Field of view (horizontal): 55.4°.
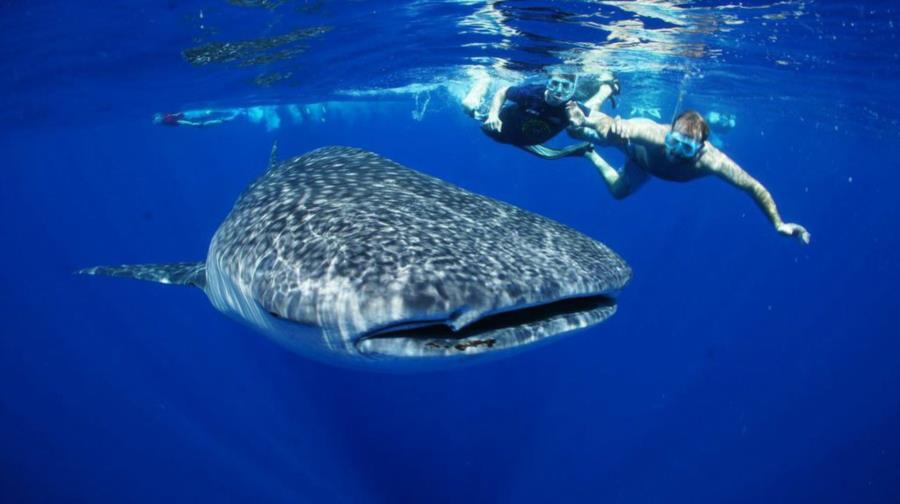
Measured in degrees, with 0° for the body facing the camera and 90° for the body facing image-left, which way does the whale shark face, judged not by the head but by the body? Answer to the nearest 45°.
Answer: approximately 315°

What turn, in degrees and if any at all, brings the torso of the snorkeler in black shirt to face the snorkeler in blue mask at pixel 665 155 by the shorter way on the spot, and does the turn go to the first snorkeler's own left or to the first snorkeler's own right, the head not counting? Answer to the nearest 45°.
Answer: approximately 90° to the first snorkeler's own left

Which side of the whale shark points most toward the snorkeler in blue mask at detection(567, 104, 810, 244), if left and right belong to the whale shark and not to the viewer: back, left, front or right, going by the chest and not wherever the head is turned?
left

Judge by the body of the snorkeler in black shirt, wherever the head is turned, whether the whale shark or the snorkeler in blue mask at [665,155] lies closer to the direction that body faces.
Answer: the whale shark

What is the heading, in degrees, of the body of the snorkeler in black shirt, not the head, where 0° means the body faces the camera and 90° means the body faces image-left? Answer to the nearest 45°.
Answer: approximately 0°
